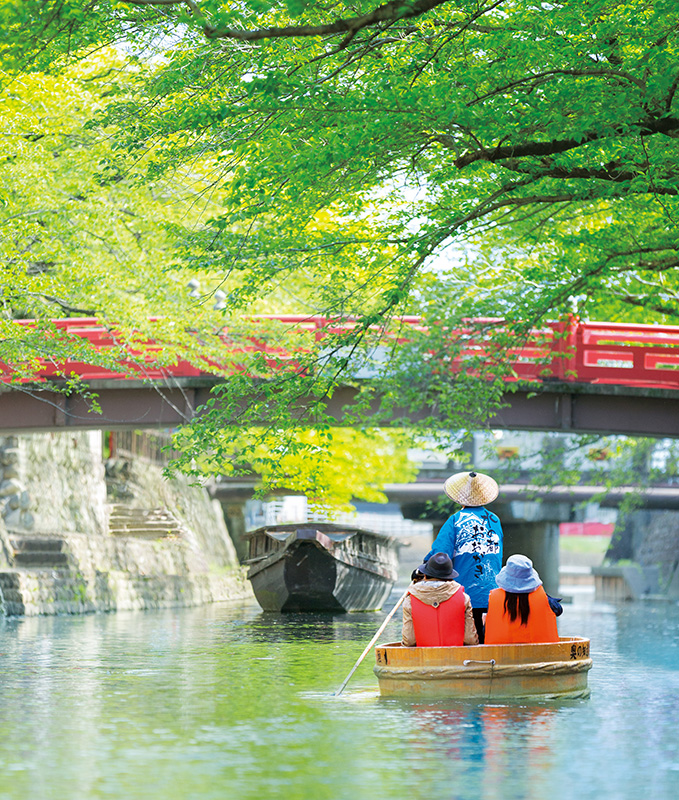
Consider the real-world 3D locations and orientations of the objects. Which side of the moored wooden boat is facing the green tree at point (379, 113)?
front

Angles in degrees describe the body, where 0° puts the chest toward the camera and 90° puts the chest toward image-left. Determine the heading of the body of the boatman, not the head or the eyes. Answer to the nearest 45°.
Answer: approximately 180°

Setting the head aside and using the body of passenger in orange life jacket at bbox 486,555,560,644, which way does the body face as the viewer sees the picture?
away from the camera

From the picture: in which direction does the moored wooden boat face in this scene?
toward the camera

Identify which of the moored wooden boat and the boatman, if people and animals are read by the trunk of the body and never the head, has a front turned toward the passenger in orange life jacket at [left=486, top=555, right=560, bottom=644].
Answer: the moored wooden boat

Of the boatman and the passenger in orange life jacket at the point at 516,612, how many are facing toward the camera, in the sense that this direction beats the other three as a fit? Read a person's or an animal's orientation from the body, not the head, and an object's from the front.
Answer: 0

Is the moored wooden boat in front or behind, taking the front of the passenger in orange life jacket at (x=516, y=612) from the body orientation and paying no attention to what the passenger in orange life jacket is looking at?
in front

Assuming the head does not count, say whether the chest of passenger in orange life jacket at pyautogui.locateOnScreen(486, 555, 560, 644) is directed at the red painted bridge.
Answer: yes

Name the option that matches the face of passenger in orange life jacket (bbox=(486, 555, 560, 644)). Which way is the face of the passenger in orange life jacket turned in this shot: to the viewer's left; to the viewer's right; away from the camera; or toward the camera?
away from the camera
